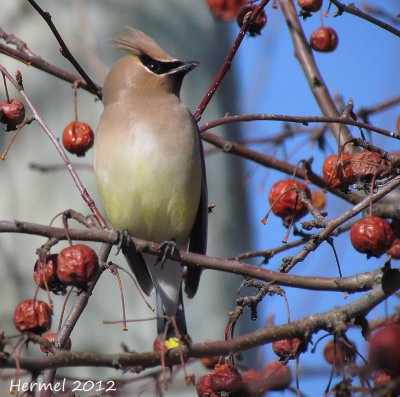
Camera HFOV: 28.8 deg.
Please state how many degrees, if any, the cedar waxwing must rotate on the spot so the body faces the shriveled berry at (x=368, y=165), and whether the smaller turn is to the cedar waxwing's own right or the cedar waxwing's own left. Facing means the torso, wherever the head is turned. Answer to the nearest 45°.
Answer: approximately 45° to the cedar waxwing's own left

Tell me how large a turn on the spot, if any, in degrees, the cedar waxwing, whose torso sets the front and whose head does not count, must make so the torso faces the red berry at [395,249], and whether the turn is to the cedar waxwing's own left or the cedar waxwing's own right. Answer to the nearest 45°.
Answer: approximately 45° to the cedar waxwing's own left

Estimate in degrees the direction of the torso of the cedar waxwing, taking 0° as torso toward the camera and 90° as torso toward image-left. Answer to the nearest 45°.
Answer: approximately 0°

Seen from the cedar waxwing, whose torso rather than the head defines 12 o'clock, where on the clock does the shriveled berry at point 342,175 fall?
The shriveled berry is roughly at 10 o'clock from the cedar waxwing.
